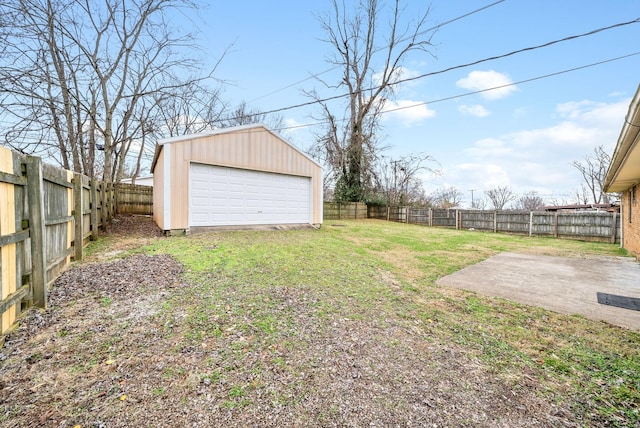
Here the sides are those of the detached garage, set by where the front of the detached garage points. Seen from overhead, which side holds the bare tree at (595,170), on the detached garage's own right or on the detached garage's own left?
on the detached garage's own left

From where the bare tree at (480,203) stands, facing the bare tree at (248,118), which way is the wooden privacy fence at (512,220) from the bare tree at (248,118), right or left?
left

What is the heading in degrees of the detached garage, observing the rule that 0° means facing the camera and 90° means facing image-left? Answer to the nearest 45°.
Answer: approximately 315°

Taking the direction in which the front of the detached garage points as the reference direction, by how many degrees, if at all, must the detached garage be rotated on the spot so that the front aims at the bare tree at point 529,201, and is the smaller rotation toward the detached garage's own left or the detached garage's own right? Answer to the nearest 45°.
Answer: approximately 90° to the detached garage's own left

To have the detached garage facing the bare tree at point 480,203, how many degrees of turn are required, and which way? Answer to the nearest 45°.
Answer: approximately 90° to its left

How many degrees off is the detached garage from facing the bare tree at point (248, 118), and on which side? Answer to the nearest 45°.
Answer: approximately 135° to its left

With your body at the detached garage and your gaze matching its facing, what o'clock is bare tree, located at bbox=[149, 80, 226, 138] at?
The bare tree is roughly at 7 o'clock from the detached garage.

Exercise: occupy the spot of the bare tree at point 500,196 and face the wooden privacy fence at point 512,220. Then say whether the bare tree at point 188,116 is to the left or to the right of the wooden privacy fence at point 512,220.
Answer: right

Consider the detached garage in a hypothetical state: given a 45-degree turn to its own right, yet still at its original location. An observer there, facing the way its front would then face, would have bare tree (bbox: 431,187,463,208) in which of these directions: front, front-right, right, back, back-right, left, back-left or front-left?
back-left

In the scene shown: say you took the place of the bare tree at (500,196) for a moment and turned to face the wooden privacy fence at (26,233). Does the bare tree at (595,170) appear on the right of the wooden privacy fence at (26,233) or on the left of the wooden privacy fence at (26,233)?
left

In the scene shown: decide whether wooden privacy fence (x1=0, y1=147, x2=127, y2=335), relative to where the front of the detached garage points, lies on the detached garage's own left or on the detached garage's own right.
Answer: on the detached garage's own right
